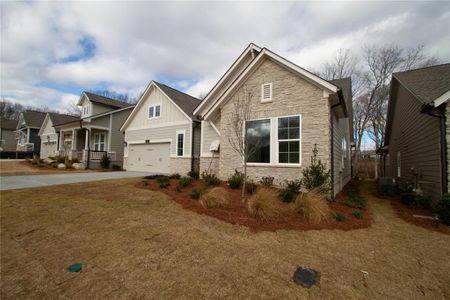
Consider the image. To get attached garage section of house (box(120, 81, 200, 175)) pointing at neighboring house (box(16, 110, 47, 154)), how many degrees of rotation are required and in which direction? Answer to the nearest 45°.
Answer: approximately 90° to its right

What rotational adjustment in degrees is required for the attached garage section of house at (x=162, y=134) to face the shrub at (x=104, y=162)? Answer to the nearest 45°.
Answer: approximately 90° to its right

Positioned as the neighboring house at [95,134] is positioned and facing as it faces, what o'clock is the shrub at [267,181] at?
The shrub is roughly at 10 o'clock from the neighboring house.

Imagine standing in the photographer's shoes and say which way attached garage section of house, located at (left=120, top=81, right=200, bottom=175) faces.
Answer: facing the viewer and to the left of the viewer

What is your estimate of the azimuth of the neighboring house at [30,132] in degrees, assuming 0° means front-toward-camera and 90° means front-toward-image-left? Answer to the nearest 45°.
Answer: approximately 45°

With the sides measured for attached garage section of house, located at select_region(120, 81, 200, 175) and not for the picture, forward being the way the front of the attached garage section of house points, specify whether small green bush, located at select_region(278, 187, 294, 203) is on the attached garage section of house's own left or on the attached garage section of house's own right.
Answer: on the attached garage section of house's own left

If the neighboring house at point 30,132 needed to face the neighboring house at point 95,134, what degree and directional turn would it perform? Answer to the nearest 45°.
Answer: approximately 45° to its left

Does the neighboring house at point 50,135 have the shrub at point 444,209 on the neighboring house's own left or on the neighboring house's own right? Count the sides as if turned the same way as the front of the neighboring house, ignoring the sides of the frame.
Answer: on the neighboring house's own left

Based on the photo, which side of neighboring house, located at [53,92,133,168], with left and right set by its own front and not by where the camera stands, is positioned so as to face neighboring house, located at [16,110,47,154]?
right

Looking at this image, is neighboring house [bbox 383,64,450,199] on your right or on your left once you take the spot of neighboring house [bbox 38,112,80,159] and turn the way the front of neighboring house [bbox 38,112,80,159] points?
on your left

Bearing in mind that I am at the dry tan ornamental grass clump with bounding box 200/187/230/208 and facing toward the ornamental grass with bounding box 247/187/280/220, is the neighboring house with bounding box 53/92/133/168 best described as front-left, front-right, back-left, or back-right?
back-left
